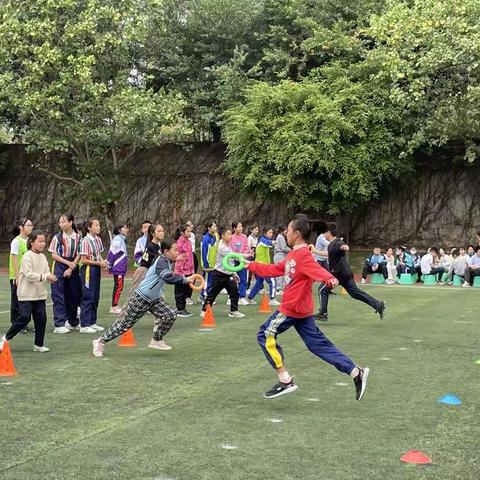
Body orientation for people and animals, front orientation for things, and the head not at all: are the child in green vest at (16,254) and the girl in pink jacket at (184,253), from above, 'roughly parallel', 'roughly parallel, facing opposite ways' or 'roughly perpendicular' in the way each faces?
roughly parallel

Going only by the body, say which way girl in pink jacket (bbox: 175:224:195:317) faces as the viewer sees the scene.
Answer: to the viewer's right

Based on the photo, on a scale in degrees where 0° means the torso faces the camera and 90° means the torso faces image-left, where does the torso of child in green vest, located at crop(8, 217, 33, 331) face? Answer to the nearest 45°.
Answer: approximately 270°

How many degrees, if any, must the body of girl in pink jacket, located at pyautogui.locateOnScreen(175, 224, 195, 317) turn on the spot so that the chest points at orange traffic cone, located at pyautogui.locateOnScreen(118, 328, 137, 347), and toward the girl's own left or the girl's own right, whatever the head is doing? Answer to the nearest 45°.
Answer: approximately 90° to the girl's own right

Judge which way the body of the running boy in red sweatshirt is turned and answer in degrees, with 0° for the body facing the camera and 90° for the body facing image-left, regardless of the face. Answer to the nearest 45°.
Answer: approximately 90°

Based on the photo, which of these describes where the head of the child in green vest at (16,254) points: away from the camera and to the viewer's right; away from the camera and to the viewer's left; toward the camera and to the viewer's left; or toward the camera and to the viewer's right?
toward the camera and to the viewer's right

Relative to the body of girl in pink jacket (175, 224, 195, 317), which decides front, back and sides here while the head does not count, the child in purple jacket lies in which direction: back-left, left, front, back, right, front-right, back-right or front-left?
back-right

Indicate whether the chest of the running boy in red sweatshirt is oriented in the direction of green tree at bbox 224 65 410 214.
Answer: no

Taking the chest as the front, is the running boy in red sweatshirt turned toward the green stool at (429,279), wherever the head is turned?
no

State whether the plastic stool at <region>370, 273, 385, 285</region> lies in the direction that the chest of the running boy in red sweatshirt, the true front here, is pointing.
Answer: no

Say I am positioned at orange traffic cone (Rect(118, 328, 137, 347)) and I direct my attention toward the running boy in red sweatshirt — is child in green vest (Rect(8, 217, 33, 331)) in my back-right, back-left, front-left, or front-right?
back-right
